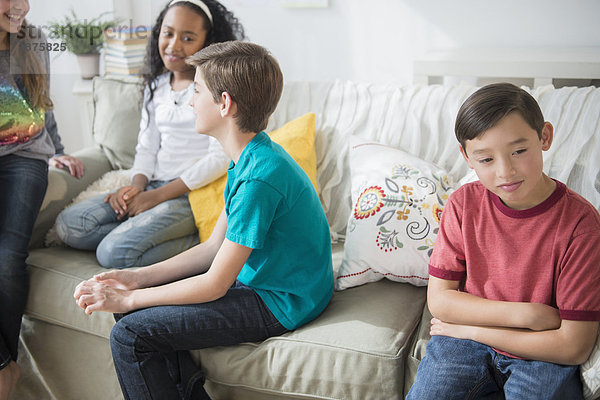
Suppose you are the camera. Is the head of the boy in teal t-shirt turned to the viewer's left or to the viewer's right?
to the viewer's left

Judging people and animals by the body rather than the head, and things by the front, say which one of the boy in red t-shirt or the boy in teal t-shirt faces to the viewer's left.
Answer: the boy in teal t-shirt

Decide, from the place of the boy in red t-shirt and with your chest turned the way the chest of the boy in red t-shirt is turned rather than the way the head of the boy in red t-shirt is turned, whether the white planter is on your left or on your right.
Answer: on your right

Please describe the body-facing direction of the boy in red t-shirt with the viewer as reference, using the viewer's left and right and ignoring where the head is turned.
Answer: facing the viewer

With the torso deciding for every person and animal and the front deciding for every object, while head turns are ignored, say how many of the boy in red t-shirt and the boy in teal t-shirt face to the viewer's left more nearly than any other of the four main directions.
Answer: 1

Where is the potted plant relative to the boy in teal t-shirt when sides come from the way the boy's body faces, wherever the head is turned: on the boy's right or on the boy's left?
on the boy's right

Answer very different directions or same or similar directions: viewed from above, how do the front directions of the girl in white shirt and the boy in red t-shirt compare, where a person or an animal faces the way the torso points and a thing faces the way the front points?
same or similar directions

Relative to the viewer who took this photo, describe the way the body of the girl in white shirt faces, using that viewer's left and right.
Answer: facing the viewer and to the left of the viewer

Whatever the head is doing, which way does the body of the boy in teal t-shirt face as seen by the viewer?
to the viewer's left

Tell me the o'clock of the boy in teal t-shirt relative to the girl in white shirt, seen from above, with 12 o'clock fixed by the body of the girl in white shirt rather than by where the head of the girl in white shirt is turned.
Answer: The boy in teal t-shirt is roughly at 10 o'clock from the girl in white shirt.

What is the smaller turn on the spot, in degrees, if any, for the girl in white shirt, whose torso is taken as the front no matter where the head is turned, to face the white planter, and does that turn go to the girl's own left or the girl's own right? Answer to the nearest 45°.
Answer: approximately 135° to the girl's own right

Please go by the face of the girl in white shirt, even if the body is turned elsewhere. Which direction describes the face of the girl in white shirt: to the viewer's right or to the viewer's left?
to the viewer's right
